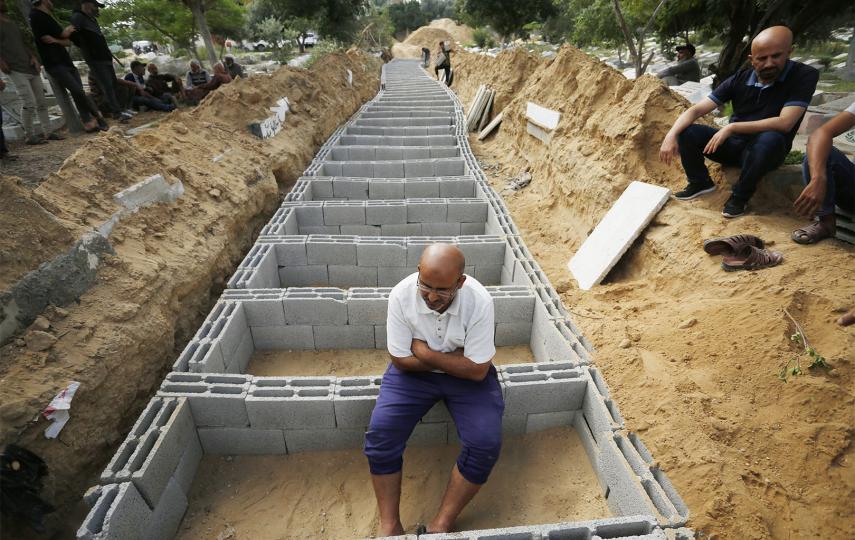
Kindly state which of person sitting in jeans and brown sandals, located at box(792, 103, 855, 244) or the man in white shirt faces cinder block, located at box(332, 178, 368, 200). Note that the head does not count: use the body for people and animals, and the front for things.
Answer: the person sitting in jeans and brown sandals

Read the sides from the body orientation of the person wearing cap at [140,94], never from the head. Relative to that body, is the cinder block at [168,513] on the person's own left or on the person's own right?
on the person's own right

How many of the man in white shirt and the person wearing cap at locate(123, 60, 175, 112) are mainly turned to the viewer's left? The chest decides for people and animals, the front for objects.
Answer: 0

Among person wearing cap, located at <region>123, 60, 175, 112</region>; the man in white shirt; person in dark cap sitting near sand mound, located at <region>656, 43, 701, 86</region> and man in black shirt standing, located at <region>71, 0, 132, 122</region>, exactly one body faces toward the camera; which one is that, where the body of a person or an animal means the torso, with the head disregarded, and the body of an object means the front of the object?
the man in white shirt

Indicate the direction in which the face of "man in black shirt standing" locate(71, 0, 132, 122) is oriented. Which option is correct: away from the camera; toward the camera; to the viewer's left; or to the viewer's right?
to the viewer's right

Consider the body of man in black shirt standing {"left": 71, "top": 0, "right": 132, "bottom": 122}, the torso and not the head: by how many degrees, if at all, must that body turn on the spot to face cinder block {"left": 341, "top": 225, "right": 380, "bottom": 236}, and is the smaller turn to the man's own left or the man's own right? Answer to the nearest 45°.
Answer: approximately 45° to the man's own right

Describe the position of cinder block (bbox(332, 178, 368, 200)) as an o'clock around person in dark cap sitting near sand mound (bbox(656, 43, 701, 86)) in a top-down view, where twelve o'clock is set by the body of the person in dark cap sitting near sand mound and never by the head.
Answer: The cinder block is roughly at 10 o'clock from the person in dark cap sitting near sand mound.

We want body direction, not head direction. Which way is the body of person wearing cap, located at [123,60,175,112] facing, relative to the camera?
to the viewer's right

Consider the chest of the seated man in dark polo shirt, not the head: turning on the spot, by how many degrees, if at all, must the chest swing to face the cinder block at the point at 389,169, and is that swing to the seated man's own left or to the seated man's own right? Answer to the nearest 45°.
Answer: approximately 45° to the seated man's own right

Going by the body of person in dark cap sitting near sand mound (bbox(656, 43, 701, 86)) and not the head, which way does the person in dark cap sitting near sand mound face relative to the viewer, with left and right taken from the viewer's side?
facing to the left of the viewer

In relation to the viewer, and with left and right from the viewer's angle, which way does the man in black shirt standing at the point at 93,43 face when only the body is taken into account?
facing to the right of the viewer

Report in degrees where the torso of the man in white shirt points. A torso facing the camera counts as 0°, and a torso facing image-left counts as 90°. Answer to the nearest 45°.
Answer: approximately 0°

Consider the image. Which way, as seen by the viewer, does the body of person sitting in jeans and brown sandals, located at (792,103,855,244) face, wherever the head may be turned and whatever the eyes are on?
to the viewer's left

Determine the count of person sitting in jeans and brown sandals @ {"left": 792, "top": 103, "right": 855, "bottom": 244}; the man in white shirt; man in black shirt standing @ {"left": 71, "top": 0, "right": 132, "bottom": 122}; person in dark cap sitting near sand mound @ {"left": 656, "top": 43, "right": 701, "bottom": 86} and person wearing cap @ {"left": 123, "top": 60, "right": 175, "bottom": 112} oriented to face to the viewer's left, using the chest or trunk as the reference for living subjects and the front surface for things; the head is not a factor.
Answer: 2
